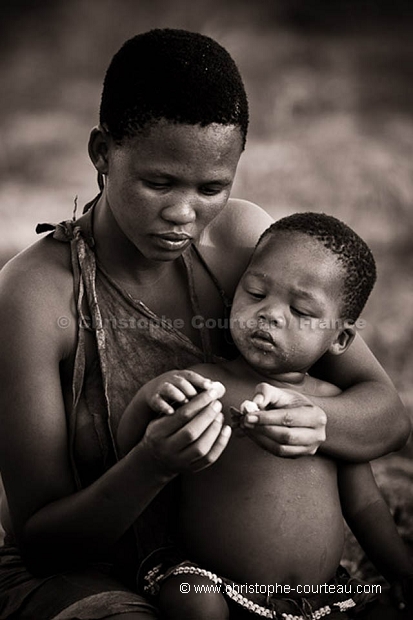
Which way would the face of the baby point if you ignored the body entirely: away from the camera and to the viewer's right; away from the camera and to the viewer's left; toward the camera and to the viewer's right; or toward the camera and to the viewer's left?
toward the camera and to the viewer's left
